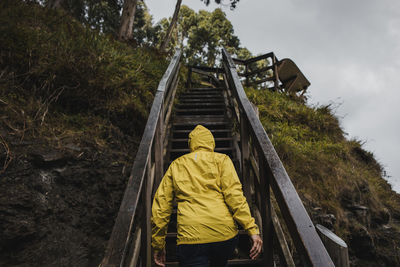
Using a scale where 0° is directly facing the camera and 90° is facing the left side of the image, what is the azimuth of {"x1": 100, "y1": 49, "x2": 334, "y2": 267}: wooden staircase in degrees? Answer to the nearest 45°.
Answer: approximately 0°

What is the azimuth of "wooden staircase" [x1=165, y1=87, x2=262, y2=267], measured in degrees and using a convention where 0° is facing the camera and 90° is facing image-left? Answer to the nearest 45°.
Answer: approximately 0°

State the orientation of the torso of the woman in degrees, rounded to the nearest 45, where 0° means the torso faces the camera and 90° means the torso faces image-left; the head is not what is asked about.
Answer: approximately 180°

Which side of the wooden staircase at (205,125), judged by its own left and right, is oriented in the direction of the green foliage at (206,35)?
back

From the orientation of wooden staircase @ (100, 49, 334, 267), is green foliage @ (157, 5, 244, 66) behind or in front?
behind

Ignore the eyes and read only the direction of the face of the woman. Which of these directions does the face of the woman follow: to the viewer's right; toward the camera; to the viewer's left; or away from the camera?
away from the camera
